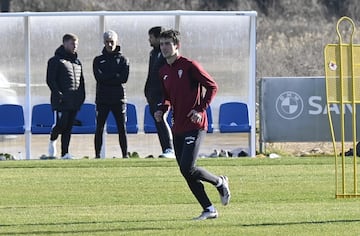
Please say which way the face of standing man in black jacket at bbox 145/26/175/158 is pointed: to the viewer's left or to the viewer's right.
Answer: to the viewer's left

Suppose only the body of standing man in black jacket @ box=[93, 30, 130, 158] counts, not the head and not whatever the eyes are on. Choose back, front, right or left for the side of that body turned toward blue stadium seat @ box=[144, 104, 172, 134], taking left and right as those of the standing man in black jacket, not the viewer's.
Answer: back

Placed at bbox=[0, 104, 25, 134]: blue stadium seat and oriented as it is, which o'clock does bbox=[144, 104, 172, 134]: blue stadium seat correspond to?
bbox=[144, 104, 172, 134]: blue stadium seat is roughly at 9 o'clock from bbox=[0, 104, 25, 134]: blue stadium seat.

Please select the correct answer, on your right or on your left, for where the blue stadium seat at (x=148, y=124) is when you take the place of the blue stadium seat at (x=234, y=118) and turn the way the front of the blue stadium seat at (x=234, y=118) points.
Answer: on your right

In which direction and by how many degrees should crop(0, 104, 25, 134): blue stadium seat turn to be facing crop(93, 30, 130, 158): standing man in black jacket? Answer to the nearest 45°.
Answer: approximately 45° to its left

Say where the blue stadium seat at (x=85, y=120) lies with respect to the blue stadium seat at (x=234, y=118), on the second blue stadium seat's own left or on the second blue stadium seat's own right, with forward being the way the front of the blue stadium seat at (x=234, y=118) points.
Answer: on the second blue stadium seat's own right

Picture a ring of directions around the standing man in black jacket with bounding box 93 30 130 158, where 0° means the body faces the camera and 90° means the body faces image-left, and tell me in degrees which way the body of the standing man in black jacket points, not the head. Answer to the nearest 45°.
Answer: approximately 0°

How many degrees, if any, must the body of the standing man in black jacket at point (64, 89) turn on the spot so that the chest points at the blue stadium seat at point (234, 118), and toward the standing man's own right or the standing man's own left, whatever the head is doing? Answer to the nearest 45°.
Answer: approximately 90° to the standing man's own left

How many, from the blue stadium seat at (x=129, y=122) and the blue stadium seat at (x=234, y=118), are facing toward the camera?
2

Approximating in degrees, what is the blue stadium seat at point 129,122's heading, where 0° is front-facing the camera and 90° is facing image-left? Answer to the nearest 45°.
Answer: approximately 0°
